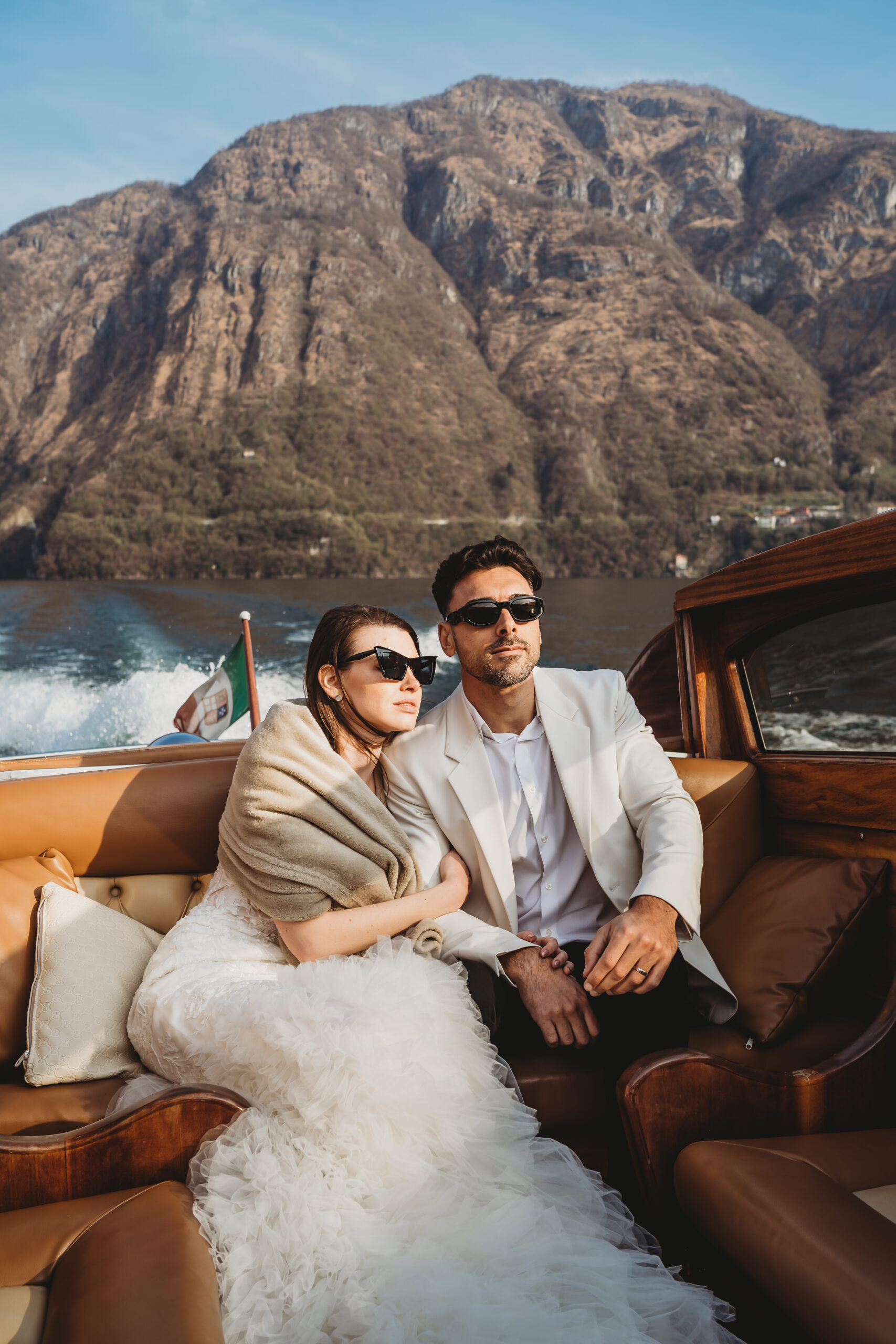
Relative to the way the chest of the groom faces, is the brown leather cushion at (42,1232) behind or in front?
in front

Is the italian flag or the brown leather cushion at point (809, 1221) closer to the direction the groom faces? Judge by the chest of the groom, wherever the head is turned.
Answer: the brown leather cushion

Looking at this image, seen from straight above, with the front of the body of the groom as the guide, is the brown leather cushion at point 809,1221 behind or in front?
in front

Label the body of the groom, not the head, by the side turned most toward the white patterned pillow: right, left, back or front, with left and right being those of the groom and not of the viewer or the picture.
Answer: right

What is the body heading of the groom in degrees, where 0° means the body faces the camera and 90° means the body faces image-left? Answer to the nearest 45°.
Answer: approximately 0°

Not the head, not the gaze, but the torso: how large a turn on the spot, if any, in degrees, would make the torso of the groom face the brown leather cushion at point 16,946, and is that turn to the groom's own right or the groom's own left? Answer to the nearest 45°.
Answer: approximately 90° to the groom's own right
